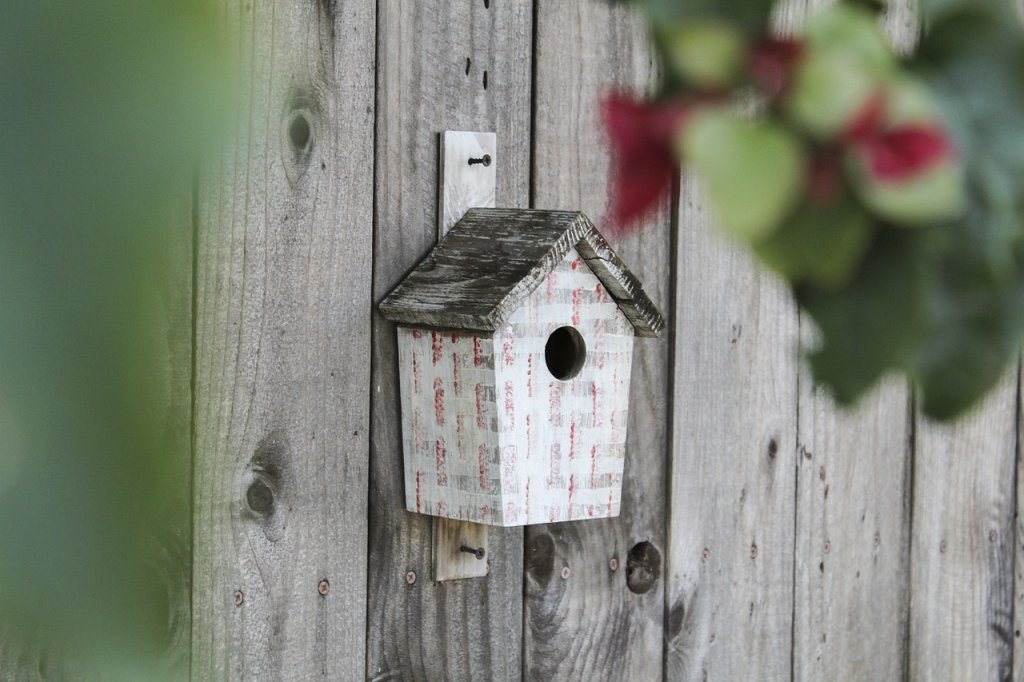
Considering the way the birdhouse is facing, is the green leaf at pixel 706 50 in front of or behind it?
in front

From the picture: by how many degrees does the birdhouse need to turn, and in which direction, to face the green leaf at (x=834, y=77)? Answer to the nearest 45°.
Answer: approximately 45° to its right

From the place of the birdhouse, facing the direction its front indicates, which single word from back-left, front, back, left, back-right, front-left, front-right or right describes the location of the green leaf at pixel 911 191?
front-right

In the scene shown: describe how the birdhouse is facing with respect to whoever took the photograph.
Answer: facing the viewer and to the right of the viewer

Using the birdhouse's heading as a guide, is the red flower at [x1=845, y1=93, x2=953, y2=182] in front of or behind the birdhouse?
in front

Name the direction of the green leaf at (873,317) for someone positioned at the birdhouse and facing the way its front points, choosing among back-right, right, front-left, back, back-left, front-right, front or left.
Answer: front-right
